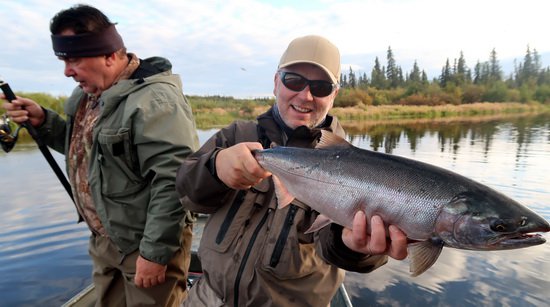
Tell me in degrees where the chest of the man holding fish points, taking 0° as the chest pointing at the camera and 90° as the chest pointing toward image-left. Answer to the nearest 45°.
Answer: approximately 0°
